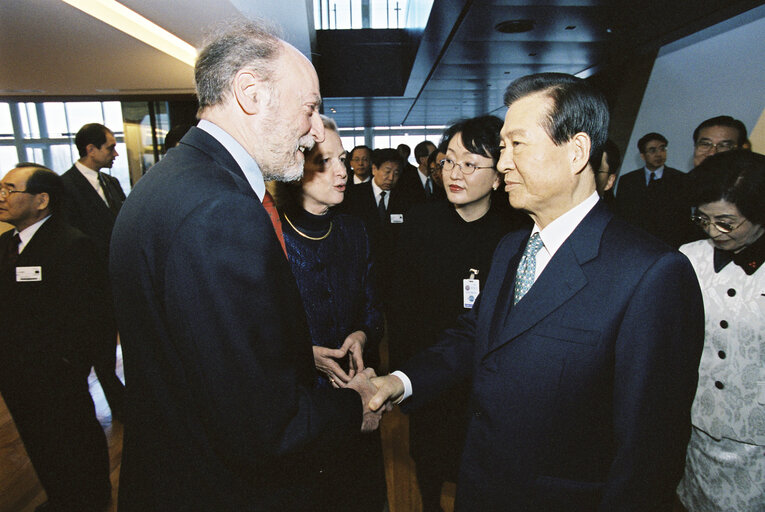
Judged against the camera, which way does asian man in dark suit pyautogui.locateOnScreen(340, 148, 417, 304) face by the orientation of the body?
toward the camera

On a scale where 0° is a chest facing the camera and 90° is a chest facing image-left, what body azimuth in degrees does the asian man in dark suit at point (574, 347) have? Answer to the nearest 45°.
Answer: approximately 45°

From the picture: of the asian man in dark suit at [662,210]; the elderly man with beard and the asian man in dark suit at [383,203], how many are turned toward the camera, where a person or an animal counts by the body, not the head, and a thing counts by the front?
2

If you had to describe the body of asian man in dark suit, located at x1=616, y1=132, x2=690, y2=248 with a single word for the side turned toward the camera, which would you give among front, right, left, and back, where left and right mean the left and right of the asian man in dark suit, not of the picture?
front

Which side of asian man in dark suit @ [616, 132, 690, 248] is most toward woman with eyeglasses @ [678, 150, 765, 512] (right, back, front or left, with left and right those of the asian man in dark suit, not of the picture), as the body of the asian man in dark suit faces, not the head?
front

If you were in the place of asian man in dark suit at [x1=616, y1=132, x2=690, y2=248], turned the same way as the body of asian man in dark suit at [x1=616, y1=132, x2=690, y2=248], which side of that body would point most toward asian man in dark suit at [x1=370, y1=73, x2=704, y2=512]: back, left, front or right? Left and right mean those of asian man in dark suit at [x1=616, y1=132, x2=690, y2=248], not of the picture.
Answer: front

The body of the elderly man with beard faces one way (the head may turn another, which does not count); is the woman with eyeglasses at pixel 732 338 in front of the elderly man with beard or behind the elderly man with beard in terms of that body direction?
in front

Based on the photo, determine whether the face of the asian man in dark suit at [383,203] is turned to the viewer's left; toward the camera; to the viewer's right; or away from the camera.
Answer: toward the camera

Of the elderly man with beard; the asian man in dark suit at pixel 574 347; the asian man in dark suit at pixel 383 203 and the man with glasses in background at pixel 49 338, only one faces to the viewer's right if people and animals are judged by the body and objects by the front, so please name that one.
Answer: the elderly man with beard

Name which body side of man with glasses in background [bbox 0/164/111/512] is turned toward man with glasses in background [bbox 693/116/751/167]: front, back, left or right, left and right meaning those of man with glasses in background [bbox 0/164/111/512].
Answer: left

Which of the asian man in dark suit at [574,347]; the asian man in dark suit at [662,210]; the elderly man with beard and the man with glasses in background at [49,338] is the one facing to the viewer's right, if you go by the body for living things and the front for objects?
the elderly man with beard

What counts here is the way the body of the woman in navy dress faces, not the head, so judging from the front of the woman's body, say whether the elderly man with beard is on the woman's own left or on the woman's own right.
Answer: on the woman's own right

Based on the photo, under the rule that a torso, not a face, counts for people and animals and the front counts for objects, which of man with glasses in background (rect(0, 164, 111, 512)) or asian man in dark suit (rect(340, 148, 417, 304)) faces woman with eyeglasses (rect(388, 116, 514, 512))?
the asian man in dark suit

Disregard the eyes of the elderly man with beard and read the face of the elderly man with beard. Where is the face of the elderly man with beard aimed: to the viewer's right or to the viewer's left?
to the viewer's right

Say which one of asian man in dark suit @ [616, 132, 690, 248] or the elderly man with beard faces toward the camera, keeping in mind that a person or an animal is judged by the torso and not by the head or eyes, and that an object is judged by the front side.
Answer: the asian man in dark suit

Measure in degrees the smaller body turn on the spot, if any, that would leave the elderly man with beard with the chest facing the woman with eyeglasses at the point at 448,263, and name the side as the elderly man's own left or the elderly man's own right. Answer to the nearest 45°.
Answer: approximately 45° to the elderly man's own left

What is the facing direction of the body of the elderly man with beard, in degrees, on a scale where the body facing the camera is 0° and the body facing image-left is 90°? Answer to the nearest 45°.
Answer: approximately 270°
